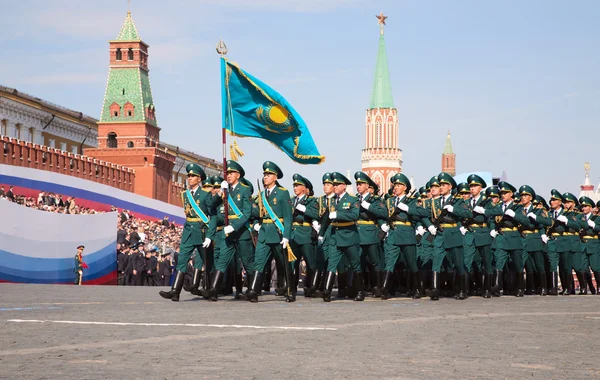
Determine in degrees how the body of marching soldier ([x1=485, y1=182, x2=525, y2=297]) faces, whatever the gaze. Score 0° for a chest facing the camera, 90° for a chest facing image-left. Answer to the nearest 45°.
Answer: approximately 45°

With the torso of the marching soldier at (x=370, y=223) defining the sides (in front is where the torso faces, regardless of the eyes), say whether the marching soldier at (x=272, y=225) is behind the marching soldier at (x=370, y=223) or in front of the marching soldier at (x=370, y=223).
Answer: in front

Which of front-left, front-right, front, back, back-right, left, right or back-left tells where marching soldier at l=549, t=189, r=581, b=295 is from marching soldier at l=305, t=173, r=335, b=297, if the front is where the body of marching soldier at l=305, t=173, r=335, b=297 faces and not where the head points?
back

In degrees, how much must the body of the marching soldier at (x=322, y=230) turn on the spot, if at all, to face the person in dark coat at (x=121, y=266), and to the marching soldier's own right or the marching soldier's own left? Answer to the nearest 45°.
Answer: approximately 90° to the marching soldier's own right

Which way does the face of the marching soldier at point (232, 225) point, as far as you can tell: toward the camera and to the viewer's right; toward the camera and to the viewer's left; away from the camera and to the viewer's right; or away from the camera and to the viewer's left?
toward the camera and to the viewer's left

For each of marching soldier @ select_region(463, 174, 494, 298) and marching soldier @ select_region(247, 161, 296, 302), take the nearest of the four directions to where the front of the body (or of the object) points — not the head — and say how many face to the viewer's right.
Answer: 0

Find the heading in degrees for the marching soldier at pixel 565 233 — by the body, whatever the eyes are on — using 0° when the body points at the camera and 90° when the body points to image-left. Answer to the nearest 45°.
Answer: approximately 45°

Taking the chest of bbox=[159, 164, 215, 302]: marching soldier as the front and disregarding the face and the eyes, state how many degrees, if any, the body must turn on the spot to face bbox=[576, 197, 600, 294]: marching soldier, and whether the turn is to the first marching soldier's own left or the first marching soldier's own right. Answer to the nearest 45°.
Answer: approximately 180°

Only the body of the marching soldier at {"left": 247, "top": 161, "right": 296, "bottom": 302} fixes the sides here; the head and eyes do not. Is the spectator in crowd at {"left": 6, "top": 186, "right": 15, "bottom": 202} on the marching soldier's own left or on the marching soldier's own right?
on the marching soldier's own right

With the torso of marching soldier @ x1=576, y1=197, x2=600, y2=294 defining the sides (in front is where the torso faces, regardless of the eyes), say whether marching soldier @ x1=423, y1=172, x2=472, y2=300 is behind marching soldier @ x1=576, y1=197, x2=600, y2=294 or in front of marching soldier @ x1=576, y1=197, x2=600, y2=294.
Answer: in front

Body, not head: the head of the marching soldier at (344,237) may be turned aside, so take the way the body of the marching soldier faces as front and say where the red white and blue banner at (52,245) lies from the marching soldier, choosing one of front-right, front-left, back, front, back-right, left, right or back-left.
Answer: right

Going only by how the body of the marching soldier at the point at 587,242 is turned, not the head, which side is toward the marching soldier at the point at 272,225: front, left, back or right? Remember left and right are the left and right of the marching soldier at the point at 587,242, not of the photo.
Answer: front
